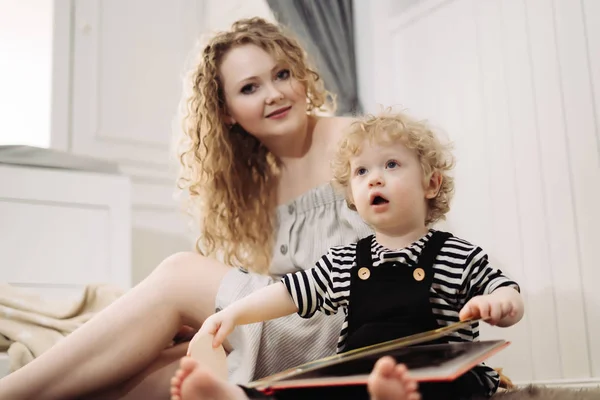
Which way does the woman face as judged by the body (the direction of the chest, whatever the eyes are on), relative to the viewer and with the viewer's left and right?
facing the viewer and to the left of the viewer

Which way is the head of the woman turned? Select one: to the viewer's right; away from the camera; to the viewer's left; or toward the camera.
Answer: toward the camera

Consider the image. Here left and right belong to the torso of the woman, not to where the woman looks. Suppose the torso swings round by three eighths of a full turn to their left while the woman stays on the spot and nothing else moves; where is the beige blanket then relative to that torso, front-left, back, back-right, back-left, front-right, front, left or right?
back

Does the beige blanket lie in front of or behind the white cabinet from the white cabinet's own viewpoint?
in front

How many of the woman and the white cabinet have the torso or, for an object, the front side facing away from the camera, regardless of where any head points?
0

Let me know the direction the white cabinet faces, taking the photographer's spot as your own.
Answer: facing the viewer
